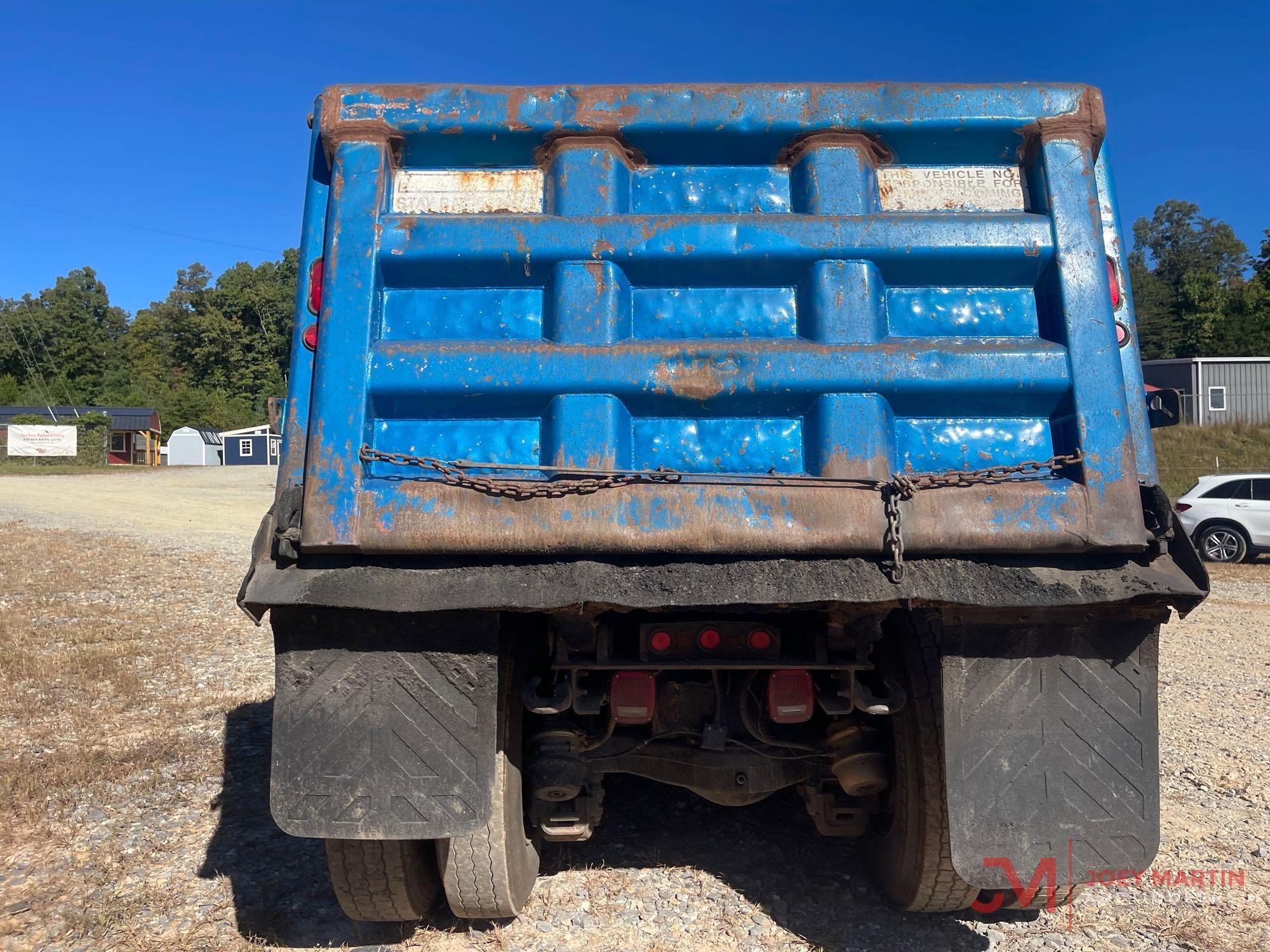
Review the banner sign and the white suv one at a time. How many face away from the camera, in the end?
0

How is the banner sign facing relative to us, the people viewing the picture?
facing the viewer

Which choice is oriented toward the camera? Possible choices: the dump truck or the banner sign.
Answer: the banner sign

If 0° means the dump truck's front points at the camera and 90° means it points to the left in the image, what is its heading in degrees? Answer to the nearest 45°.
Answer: approximately 180°

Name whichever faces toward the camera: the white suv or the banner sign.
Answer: the banner sign

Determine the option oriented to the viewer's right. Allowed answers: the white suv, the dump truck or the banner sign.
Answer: the white suv

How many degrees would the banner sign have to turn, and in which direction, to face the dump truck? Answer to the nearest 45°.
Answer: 0° — it already faces it

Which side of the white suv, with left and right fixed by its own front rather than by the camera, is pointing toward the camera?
right
